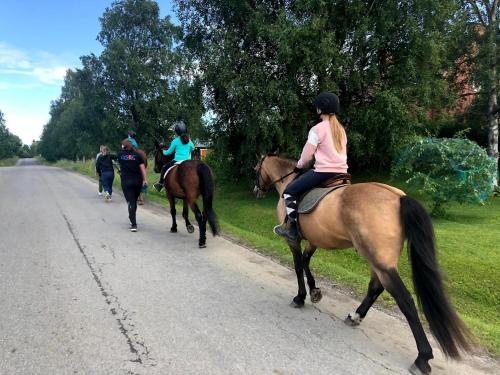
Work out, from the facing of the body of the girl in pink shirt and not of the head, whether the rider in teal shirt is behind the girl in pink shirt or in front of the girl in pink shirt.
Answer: in front

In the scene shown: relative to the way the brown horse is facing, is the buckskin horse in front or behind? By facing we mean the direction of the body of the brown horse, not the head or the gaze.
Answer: behind

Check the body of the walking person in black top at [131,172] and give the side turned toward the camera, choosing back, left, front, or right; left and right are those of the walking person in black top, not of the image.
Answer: back

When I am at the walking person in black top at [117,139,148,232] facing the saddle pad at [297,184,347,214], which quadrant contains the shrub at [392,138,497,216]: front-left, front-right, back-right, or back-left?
front-left

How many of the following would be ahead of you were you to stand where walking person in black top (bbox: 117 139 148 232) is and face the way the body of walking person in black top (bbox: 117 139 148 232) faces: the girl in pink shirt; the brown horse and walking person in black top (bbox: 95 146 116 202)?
1

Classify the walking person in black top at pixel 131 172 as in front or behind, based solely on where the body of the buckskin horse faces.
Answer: in front

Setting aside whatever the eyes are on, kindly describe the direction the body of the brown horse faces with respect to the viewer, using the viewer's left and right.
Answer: facing away from the viewer and to the left of the viewer

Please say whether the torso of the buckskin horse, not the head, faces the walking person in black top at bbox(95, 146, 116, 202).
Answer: yes

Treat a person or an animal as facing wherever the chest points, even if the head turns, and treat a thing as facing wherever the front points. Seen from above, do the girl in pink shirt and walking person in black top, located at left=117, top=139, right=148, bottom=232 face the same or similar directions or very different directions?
same or similar directions

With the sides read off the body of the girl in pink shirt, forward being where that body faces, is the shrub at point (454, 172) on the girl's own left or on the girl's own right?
on the girl's own right

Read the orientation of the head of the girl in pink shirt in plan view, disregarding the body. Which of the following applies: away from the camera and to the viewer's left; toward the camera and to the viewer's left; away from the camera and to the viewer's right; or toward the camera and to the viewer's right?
away from the camera and to the viewer's left

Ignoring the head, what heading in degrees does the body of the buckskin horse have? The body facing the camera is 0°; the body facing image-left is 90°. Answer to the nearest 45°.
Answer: approximately 135°

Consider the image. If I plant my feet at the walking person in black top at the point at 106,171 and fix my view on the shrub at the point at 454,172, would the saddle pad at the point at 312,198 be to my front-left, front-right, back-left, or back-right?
front-right

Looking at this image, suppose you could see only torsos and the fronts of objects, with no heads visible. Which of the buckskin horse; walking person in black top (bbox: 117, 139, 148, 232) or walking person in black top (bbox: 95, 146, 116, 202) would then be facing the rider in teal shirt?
the buckskin horse

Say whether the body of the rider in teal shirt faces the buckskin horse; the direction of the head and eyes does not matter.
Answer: no

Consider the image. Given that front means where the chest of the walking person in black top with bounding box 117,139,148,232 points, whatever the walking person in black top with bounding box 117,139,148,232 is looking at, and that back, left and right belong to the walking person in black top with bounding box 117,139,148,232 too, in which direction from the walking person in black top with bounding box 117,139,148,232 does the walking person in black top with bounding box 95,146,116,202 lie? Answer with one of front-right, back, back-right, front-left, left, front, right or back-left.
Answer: front

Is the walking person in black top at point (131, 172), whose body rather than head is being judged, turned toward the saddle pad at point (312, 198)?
no

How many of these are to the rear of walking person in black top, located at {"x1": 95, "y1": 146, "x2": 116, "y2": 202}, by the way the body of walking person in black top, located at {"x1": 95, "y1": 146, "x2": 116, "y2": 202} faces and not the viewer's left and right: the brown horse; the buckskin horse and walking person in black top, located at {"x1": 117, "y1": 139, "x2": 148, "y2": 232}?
3

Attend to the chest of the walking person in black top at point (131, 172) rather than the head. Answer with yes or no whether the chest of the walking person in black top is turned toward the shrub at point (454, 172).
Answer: no
